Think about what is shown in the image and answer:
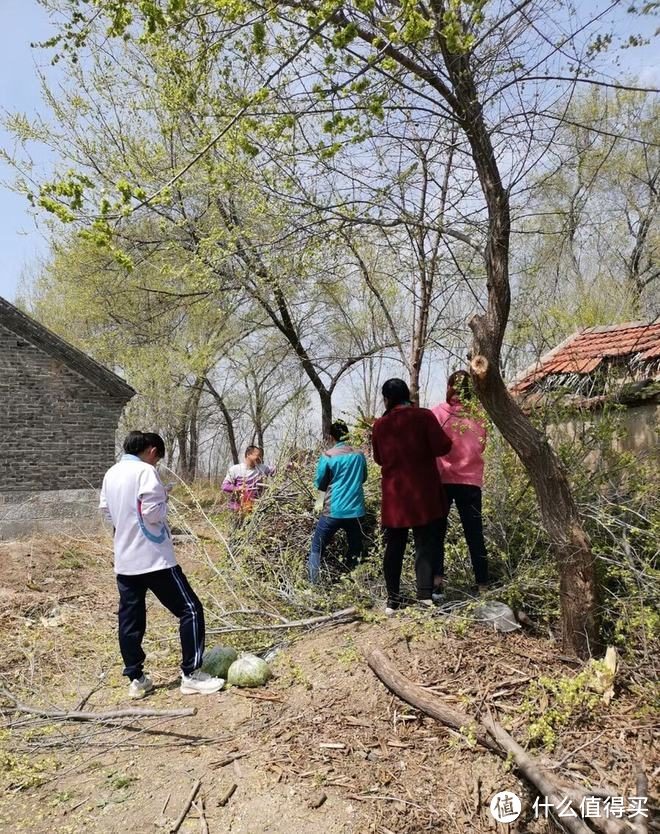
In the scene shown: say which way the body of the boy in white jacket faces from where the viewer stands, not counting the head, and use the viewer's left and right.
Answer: facing away from the viewer and to the right of the viewer

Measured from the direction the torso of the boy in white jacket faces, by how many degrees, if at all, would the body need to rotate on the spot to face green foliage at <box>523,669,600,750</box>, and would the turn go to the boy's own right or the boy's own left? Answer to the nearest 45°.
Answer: approximately 90° to the boy's own right

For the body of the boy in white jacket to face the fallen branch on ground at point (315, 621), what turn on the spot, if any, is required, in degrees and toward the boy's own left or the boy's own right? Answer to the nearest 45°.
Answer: approximately 45° to the boy's own right

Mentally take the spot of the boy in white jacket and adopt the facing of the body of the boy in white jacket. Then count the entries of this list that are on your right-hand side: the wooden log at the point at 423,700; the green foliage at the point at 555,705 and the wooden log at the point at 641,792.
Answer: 3

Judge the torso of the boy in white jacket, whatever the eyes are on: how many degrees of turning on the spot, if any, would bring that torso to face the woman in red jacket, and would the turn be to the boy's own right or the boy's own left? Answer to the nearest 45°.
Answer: approximately 45° to the boy's own right

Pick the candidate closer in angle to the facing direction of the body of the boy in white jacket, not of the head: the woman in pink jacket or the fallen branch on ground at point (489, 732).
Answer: the woman in pink jacket

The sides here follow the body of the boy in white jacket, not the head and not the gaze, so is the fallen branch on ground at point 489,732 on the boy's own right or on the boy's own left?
on the boy's own right

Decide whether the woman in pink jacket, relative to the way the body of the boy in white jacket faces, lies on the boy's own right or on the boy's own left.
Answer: on the boy's own right

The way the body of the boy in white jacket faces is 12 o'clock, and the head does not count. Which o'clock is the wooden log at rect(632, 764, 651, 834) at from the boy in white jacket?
The wooden log is roughly at 3 o'clock from the boy in white jacket.
